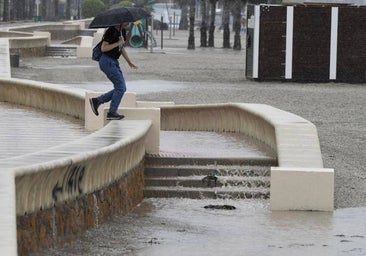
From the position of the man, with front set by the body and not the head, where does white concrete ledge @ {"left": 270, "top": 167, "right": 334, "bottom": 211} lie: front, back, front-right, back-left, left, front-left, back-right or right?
front-right

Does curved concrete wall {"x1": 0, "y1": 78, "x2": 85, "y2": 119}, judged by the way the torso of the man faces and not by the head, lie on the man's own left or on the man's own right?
on the man's own left

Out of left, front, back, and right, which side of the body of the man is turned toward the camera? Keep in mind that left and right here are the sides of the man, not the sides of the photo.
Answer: right

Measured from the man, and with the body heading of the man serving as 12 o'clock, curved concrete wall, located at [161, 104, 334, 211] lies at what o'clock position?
The curved concrete wall is roughly at 1 o'clock from the man.

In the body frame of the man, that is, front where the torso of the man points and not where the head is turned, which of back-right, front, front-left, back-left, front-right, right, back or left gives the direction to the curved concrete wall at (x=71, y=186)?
right
